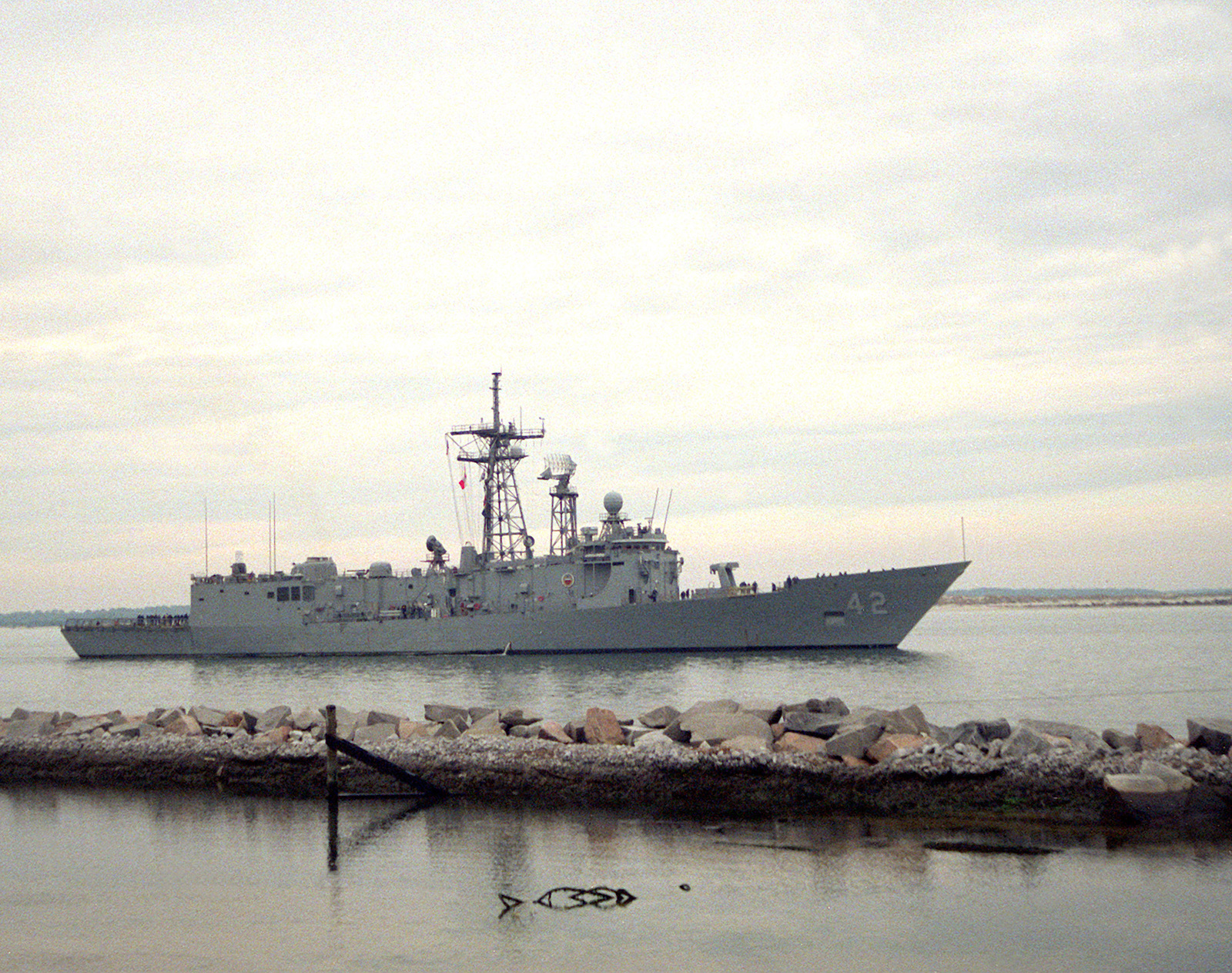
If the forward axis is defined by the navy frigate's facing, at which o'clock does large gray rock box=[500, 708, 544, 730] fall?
The large gray rock is roughly at 3 o'clock from the navy frigate.

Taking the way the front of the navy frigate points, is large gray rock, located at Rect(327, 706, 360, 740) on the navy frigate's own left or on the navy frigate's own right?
on the navy frigate's own right

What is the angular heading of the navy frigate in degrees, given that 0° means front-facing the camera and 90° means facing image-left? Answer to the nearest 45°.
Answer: approximately 270°

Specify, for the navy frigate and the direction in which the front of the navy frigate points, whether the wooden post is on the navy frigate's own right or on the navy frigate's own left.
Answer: on the navy frigate's own right

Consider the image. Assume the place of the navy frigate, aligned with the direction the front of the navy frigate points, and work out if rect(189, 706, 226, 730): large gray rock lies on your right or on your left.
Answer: on your right

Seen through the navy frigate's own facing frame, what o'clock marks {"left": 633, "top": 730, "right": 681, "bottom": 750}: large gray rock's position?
The large gray rock is roughly at 3 o'clock from the navy frigate.

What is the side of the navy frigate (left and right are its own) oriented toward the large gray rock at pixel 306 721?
right

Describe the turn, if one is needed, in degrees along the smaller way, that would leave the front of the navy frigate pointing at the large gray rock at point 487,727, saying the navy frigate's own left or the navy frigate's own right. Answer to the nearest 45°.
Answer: approximately 90° to the navy frigate's own right
